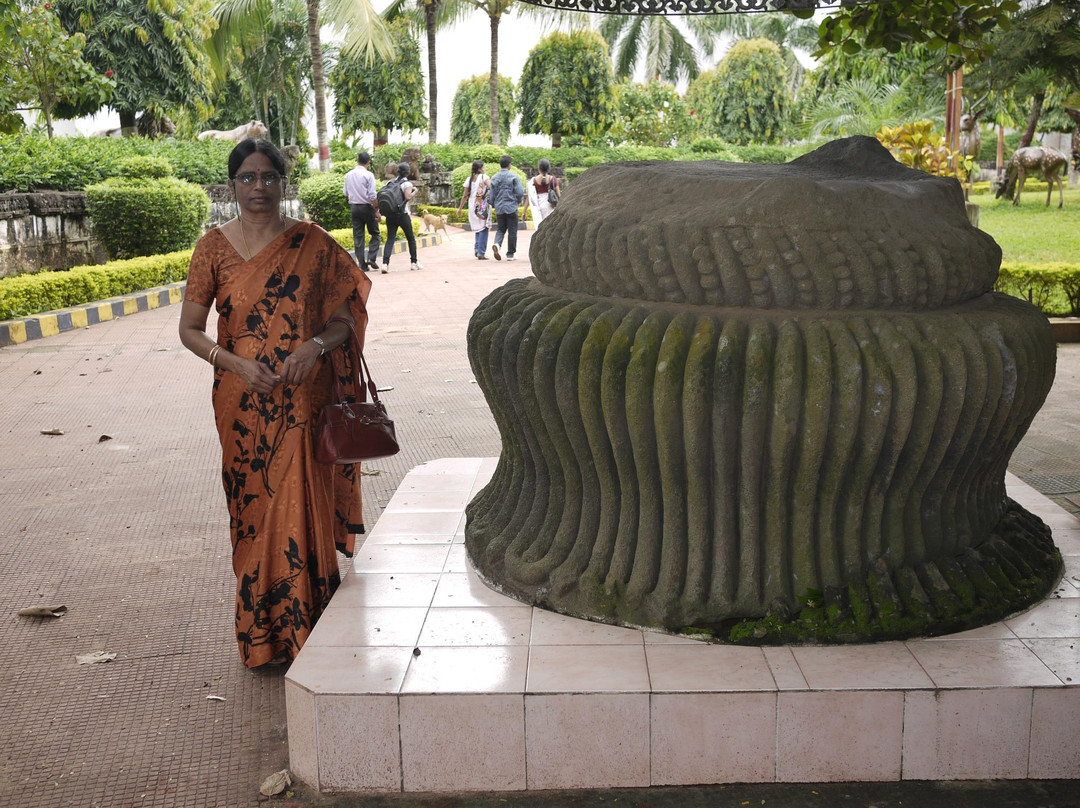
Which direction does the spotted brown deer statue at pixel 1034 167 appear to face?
to the viewer's left

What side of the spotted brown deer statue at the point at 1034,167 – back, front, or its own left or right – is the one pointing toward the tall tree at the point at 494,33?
front

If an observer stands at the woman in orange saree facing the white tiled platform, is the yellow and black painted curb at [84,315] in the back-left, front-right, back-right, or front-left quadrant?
back-left

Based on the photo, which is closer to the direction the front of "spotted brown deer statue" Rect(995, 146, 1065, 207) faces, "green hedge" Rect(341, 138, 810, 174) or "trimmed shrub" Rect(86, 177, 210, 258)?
the green hedge

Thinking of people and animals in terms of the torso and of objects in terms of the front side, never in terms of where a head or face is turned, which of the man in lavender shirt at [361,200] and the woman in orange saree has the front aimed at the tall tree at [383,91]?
the man in lavender shirt

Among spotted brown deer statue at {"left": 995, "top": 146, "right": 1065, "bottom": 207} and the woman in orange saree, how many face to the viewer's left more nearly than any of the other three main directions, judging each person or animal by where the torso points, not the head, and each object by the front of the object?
1

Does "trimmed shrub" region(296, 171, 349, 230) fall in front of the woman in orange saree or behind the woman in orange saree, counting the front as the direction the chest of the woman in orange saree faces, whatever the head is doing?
behind

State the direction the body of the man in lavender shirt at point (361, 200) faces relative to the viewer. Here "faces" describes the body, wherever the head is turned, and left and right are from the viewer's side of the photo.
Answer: facing away from the viewer

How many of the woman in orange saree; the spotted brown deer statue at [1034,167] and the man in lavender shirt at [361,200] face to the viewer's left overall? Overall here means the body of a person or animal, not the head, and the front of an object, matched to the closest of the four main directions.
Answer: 1

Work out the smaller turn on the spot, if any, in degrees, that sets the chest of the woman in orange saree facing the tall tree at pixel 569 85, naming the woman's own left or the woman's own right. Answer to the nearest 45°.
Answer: approximately 180°

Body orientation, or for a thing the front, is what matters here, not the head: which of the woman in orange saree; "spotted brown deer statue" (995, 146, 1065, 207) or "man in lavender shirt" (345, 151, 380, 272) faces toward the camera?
the woman in orange saree

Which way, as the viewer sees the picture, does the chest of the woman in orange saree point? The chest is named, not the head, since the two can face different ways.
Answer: toward the camera

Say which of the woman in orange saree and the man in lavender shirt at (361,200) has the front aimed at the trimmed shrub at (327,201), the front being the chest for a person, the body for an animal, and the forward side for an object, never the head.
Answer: the man in lavender shirt

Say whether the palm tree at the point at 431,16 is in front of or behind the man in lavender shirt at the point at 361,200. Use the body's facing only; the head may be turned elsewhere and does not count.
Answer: in front

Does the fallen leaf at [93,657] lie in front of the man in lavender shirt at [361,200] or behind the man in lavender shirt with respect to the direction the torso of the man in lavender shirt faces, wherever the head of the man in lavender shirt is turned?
behind

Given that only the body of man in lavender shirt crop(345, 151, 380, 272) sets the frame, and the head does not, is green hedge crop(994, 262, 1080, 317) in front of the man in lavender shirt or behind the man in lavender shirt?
behind
